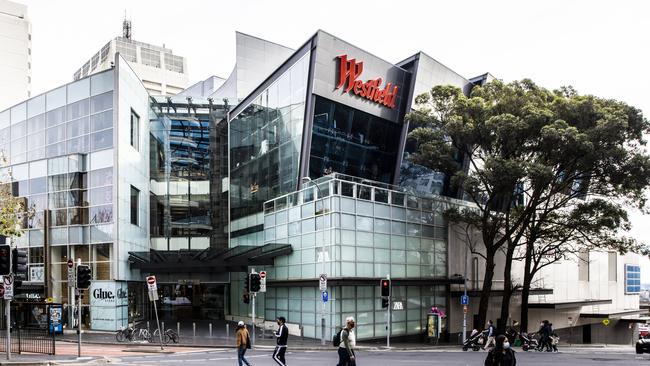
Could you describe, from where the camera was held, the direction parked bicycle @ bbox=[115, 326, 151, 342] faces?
facing to the left of the viewer

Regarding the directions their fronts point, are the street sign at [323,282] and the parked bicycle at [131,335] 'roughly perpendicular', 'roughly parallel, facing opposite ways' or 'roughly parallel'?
roughly perpendicular

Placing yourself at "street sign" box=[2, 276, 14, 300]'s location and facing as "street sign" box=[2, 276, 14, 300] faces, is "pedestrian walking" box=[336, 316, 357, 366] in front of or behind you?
in front
